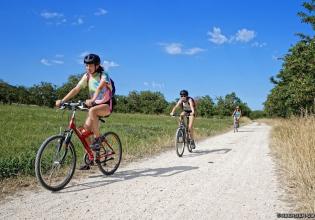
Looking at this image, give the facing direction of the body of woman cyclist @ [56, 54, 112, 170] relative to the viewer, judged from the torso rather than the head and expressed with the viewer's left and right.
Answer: facing the viewer and to the left of the viewer

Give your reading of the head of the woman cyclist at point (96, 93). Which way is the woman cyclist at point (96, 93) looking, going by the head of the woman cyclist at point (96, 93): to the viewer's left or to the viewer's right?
to the viewer's left

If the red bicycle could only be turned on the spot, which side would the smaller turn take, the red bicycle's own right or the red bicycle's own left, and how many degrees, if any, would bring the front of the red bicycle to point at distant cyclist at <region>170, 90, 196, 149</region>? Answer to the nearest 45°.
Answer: approximately 180°

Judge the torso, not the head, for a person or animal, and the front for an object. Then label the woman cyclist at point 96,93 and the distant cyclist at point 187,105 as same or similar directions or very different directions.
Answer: same or similar directions

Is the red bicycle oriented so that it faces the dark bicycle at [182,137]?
no

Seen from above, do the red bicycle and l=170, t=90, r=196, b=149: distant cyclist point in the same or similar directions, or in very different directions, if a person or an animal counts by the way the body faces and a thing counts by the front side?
same or similar directions
